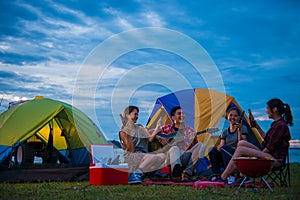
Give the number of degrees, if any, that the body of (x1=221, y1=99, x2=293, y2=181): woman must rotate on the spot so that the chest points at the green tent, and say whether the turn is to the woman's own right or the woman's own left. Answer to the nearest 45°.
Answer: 0° — they already face it

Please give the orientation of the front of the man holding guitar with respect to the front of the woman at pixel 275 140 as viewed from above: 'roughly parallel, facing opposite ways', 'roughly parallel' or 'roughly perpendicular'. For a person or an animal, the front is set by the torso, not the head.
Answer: roughly perpendicular

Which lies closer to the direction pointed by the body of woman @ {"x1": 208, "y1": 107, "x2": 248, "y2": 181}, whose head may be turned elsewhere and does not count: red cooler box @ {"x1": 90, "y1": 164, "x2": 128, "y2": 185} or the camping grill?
the red cooler box

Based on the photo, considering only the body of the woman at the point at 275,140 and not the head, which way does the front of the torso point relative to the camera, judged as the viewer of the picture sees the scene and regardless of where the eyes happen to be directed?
to the viewer's left

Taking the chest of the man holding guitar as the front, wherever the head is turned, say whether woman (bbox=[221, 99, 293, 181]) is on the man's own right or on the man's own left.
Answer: on the man's own left

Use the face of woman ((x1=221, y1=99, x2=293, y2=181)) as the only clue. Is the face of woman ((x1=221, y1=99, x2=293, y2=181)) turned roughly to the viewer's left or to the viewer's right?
to the viewer's left

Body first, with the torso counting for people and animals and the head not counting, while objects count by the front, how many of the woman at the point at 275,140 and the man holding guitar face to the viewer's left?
1

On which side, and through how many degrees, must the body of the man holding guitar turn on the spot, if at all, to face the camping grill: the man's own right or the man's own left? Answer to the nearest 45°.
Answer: approximately 45° to the man's own left

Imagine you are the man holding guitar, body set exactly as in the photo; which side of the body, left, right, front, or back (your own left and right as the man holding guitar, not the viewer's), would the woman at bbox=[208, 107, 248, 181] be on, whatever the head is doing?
left

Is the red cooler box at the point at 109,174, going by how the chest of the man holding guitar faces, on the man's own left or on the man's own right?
on the man's own right

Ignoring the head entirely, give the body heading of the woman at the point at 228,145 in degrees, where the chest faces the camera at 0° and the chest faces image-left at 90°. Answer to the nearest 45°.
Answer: approximately 45°
